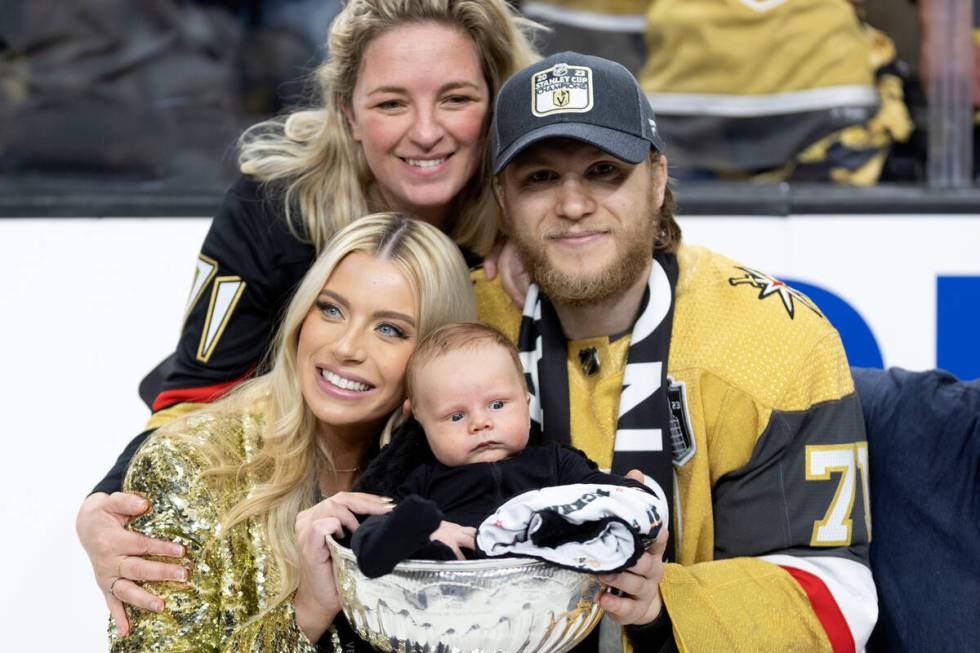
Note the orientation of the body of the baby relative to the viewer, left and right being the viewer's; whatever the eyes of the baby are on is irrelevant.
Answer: facing the viewer

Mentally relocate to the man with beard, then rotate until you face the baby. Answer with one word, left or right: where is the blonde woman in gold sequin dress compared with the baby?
right

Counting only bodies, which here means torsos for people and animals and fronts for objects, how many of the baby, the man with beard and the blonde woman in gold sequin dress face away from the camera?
0

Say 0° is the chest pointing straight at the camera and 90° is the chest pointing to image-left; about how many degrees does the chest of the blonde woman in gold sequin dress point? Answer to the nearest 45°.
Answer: approximately 315°

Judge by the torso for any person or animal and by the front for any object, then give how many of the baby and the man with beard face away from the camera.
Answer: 0

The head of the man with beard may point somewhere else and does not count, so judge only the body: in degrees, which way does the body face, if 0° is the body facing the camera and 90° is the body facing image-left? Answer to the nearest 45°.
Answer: approximately 45°

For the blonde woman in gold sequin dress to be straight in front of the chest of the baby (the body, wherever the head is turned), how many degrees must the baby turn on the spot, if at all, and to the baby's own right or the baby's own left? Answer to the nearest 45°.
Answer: approximately 135° to the baby's own right

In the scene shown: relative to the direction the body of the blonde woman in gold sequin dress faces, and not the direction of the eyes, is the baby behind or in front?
in front

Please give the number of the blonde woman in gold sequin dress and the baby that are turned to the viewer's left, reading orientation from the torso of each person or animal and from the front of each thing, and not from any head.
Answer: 0
